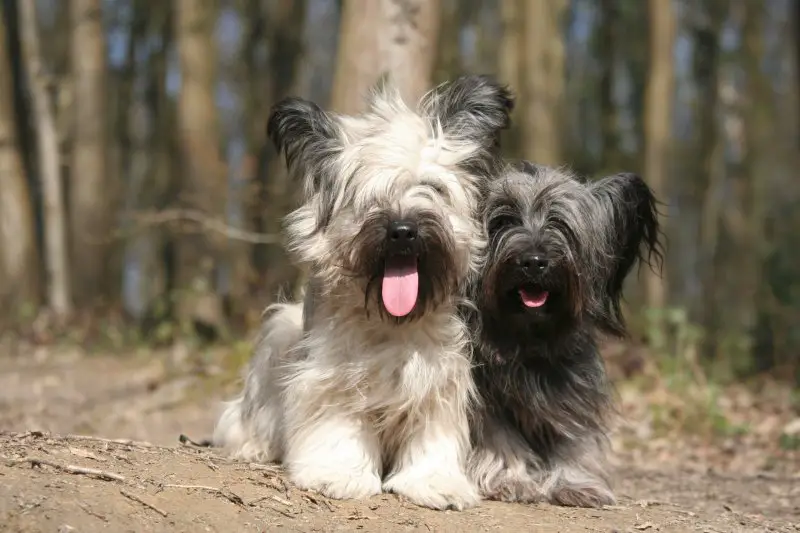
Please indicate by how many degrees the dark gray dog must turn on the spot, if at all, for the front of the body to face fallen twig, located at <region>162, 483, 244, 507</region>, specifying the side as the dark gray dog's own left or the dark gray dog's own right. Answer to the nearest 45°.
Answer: approximately 45° to the dark gray dog's own right

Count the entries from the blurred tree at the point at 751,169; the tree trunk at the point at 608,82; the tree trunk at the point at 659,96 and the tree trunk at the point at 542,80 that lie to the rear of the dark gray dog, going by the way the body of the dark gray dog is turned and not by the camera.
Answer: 4

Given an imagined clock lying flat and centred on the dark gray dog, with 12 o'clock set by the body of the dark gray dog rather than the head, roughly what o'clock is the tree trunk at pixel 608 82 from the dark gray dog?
The tree trunk is roughly at 6 o'clock from the dark gray dog.

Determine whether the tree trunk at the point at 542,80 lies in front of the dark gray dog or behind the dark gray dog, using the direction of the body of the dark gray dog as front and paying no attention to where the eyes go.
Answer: behind

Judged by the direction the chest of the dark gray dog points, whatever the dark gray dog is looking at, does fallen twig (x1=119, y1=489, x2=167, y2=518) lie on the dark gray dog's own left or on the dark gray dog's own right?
on the dark gray dog's own right

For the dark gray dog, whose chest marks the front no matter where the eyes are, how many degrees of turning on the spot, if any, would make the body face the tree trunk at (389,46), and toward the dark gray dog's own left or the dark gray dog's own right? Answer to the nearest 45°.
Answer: approximately 135° to the dark gray dog's own right

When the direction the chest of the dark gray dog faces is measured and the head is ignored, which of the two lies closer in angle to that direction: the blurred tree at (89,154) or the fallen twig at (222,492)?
the fallen twig

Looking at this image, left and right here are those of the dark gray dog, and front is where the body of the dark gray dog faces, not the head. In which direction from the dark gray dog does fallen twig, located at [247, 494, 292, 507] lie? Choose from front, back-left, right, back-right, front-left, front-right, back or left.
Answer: front-right

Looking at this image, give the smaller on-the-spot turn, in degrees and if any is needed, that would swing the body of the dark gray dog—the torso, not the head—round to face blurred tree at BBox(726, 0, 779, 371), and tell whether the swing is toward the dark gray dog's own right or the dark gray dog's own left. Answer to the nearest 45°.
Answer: approximately 180°

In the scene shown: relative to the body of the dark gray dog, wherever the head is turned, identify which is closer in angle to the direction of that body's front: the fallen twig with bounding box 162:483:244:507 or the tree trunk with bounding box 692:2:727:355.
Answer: the fallen twig

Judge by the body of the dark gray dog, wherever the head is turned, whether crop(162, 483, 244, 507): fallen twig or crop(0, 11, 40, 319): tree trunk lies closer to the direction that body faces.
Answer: the fallen twig

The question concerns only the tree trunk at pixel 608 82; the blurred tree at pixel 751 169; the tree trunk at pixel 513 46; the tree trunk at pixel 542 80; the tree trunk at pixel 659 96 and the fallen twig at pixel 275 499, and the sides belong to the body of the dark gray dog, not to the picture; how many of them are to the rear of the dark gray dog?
5

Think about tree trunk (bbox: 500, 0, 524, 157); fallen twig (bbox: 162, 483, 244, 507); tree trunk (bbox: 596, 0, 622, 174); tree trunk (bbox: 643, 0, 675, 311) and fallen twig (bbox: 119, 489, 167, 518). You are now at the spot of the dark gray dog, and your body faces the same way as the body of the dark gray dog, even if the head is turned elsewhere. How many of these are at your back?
3

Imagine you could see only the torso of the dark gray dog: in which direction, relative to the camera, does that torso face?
toward the camera

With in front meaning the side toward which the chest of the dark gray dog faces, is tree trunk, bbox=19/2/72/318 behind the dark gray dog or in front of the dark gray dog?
behind

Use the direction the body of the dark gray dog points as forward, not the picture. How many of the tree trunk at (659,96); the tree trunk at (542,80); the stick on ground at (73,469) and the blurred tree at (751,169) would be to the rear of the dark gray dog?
3
